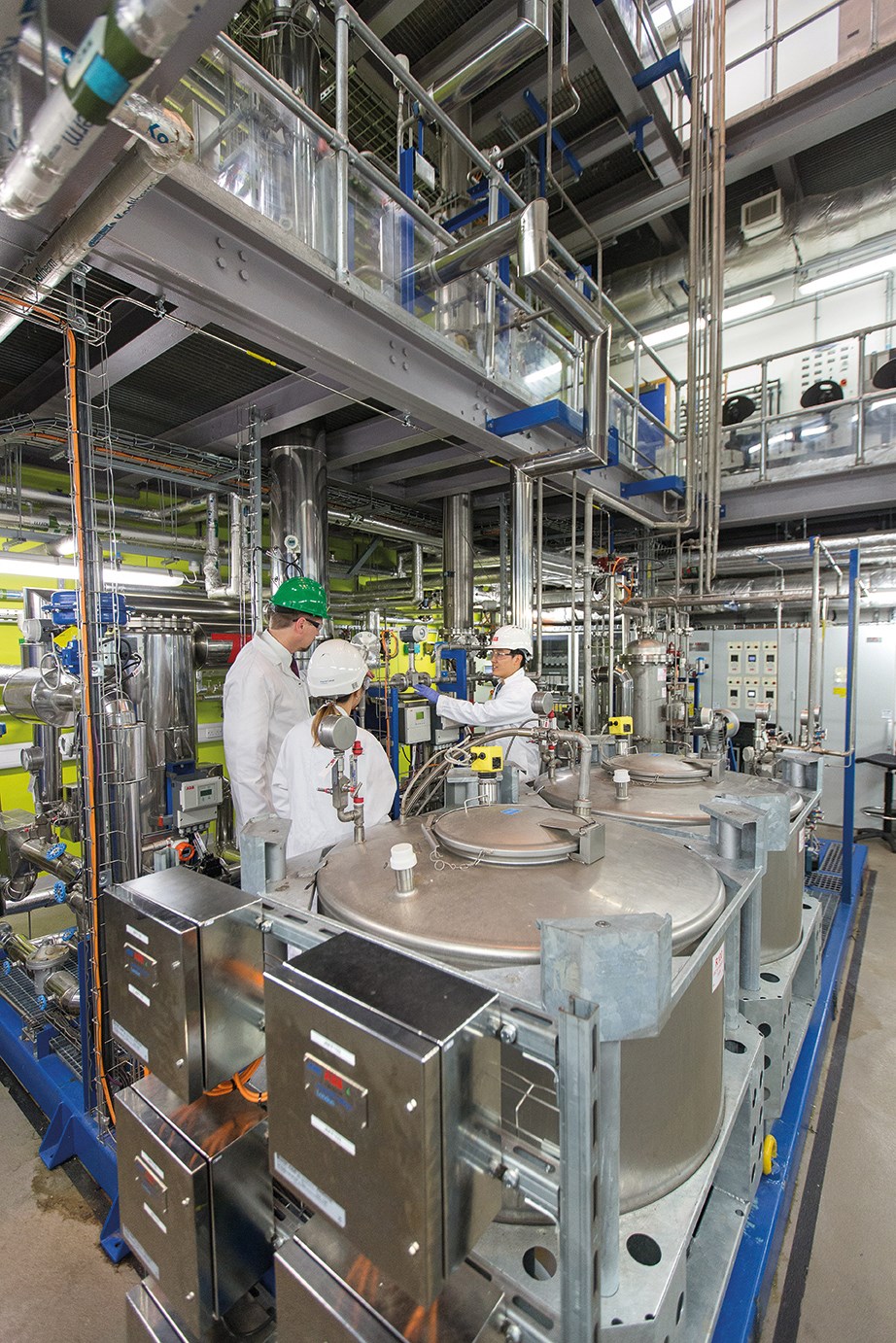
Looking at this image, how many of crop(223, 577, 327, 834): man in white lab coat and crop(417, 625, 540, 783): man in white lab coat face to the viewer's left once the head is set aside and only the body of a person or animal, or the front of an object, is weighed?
1

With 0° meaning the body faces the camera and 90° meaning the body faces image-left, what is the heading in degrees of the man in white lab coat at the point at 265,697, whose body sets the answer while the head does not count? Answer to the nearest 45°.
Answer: approximately 270°

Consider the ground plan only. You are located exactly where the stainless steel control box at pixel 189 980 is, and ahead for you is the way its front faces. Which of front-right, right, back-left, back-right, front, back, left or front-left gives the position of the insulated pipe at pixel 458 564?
back

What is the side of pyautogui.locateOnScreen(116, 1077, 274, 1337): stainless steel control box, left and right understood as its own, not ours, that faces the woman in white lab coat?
back

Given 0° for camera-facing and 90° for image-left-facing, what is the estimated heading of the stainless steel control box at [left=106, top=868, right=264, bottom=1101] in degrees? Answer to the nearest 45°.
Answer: approximately 45°

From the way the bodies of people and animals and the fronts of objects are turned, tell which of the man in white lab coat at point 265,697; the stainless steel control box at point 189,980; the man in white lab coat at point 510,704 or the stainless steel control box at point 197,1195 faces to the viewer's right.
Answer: the man in white lab coat at point 265,697

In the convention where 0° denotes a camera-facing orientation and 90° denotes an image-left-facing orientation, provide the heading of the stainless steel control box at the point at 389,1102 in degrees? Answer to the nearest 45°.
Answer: approximately 45°

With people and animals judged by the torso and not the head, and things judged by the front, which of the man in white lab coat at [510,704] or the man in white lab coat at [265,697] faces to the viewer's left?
the man in white lab coat at [510,704]

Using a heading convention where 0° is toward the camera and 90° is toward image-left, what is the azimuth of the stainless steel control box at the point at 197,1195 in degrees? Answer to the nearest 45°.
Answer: approximately 45°

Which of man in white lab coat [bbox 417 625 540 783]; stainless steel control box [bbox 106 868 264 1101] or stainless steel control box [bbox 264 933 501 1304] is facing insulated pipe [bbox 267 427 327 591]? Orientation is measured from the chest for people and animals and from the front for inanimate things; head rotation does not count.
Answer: the man in white lab coat

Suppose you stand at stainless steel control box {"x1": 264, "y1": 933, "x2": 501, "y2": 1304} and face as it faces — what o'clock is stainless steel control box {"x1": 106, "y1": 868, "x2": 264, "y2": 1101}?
stainless steel control box {"x1": 106, "y1": 868, "x2": 264, "y2": 1101} is roughly at 3 o'clock from stainless steel control box {"x1": 264, "y1": 933, "x2": 501, "y2": 1304}.

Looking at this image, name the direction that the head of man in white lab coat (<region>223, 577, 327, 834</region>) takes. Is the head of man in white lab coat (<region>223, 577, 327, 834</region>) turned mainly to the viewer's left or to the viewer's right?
to the viewer's right

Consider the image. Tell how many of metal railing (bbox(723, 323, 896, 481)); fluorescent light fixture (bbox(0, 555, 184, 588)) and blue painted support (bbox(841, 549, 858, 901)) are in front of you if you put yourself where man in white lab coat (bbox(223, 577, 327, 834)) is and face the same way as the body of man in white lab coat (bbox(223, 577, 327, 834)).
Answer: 2
